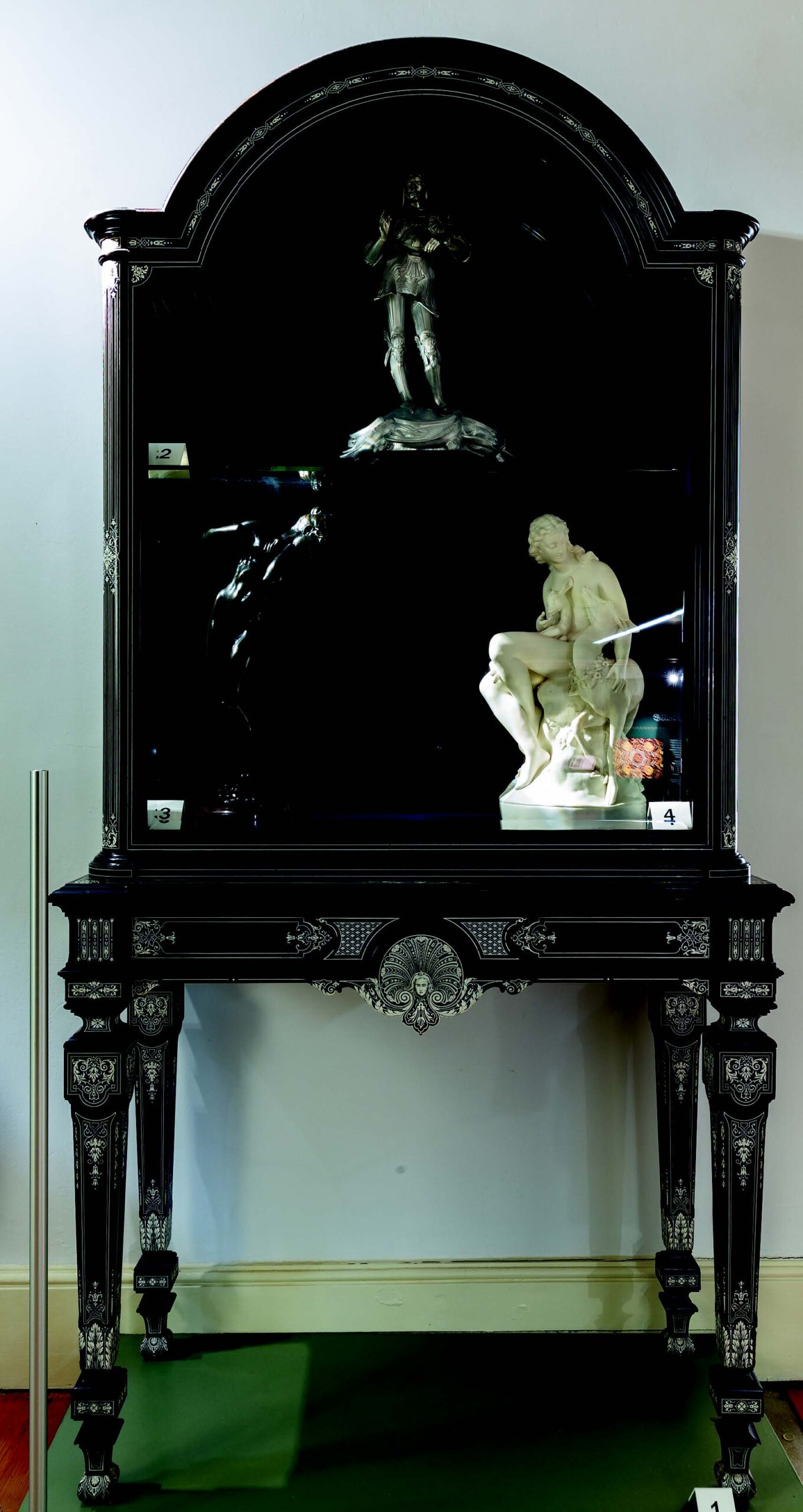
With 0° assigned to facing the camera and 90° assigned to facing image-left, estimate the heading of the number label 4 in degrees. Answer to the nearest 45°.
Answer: approximately 0°

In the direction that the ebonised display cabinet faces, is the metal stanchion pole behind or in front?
in front

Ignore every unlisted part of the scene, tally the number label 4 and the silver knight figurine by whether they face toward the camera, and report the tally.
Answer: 2

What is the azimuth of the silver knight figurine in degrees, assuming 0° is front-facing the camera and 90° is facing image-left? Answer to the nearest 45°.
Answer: approximately 0°
